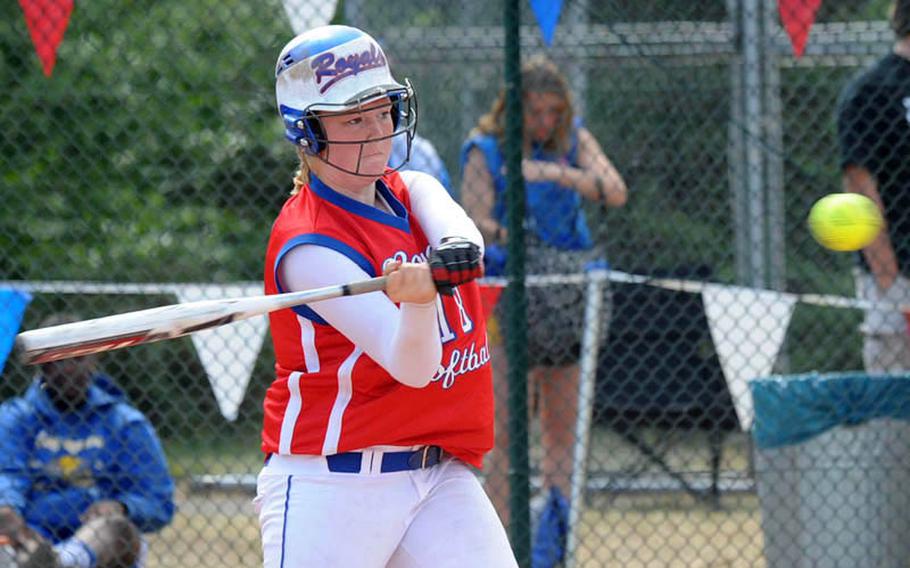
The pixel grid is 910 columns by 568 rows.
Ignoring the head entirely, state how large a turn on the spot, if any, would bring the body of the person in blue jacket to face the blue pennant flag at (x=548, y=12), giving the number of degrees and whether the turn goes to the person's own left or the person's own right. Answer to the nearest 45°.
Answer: approximately 45° to the person's own left

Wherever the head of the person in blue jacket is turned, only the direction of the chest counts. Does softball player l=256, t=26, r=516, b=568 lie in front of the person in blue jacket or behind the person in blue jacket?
in front

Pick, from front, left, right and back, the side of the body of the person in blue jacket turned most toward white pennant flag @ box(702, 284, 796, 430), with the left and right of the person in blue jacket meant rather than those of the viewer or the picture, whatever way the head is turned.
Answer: left

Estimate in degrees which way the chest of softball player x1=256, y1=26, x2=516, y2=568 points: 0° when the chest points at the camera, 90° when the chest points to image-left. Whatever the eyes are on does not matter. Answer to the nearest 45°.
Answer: approximately 315°

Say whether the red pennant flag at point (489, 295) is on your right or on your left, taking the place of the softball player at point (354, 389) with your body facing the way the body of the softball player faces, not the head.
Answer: on your left

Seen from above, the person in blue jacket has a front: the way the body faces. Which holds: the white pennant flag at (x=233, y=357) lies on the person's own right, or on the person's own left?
on the person's own left

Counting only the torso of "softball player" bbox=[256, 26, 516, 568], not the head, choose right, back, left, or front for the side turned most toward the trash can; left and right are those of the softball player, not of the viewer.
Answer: left

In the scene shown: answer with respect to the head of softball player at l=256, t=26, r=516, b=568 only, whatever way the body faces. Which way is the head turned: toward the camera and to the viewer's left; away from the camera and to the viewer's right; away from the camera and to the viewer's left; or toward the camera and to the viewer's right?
toward the camera and to the viewer's right

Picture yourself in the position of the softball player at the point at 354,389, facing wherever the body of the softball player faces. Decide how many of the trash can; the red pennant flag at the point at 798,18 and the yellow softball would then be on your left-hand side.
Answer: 3

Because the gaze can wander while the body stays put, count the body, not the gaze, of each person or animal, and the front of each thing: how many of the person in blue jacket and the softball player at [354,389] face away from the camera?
0
